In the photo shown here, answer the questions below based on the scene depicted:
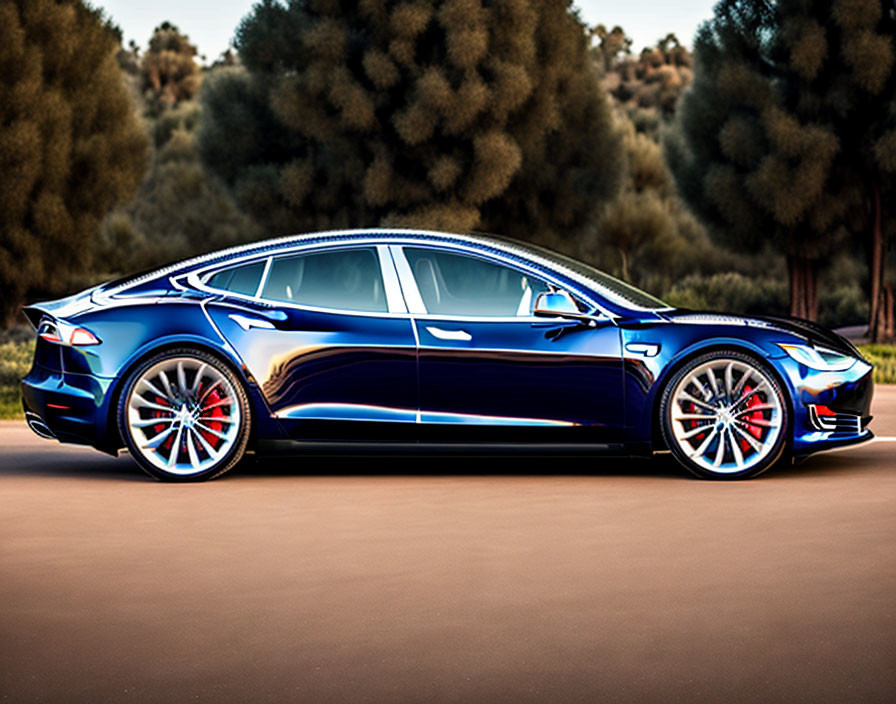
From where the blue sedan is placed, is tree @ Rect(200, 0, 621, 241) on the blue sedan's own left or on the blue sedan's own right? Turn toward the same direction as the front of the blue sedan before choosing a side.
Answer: on the blue sedan's own left

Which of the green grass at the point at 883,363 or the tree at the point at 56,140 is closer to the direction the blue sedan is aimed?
the green grass

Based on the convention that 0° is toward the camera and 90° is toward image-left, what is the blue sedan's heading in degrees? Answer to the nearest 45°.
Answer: approximately 270°

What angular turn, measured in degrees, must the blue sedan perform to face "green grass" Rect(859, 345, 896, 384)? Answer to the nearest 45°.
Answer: approximately 45° to its left

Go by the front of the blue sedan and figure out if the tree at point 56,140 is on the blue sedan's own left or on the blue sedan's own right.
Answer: on the blue sedan's own left

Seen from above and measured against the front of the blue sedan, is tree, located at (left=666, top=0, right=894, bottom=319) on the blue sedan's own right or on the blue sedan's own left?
on the blue sedan's own left
